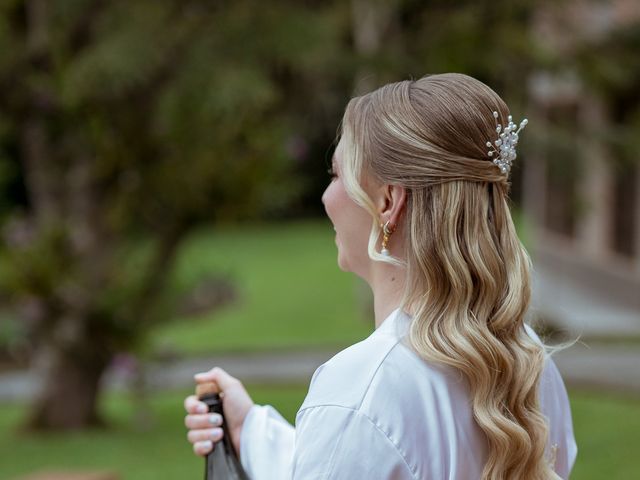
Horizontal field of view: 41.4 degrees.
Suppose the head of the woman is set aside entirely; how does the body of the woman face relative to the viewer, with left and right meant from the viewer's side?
facing away from the viewer and to the left of the viewer

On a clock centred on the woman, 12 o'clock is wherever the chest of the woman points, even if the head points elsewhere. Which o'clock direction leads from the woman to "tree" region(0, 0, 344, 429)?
The tree is roughly at 1 o'clock from the woman.

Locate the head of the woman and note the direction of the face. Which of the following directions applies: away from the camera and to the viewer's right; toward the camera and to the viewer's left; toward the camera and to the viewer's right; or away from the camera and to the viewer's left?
away from the camera and to the viewer's left
